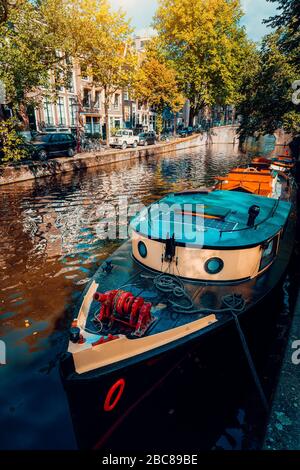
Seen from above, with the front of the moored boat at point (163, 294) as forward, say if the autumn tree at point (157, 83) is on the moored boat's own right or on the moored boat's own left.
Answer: on the moored boat's own right

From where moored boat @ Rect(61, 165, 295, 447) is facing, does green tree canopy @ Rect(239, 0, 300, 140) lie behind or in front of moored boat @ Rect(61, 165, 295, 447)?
behind

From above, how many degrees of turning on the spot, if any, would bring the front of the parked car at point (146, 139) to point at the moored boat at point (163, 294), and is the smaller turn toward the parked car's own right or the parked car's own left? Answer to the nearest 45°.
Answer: approximately 45° to the parked car's own left

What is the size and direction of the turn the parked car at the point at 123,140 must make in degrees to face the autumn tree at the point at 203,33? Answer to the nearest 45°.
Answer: approximately 180°

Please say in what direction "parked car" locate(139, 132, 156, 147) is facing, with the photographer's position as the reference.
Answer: facing the viewer and to the left of the viewer

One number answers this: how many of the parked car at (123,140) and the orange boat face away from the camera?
0

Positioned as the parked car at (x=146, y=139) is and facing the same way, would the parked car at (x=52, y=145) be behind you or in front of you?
in front

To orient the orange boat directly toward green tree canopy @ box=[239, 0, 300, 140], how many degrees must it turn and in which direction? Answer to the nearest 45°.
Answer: approximately 135° to its right

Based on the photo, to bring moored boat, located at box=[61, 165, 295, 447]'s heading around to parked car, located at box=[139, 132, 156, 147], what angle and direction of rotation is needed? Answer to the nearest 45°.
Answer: approximately 135° to its right

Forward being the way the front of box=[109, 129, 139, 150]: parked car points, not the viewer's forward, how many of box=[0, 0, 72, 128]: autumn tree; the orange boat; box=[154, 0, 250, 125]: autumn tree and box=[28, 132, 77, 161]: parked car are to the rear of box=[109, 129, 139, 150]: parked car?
1
